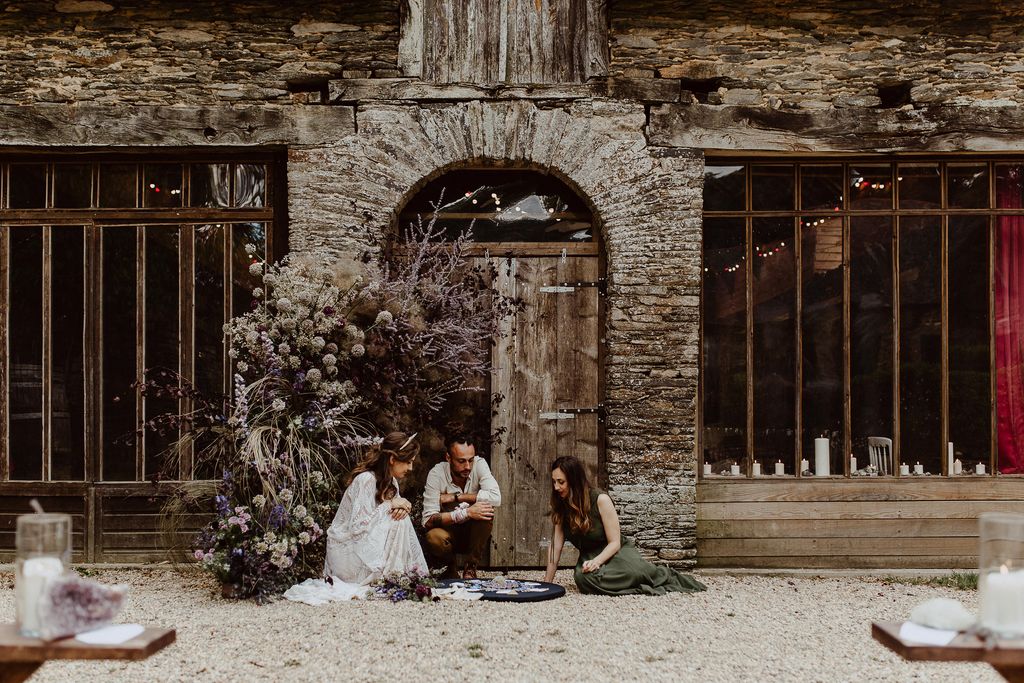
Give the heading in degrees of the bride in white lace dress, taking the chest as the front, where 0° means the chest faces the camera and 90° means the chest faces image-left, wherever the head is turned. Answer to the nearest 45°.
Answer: approximately 270°

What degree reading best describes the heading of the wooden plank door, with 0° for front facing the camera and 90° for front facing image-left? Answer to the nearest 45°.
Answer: approximately 0°

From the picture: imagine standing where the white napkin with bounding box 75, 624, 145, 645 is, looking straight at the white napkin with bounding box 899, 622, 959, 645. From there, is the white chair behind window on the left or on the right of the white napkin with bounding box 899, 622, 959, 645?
left

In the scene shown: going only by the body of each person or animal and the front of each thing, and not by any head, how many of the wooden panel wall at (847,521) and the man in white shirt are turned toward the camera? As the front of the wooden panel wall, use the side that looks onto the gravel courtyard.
2

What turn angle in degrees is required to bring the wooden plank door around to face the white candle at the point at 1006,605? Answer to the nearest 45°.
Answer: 0° — it already faces it

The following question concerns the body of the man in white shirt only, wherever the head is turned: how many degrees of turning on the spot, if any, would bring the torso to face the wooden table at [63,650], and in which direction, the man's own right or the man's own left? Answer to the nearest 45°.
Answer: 0° — they already face it

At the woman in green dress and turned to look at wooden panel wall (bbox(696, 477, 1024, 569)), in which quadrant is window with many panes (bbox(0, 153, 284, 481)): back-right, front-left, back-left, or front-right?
back-left

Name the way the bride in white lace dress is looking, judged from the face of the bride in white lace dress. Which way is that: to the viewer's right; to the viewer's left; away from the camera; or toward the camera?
to the viewer's right

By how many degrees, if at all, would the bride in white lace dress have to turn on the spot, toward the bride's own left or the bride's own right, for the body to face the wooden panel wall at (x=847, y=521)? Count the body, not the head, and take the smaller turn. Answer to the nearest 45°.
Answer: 0° — they already face it

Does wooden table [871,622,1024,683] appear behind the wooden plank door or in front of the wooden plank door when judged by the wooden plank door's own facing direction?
in front

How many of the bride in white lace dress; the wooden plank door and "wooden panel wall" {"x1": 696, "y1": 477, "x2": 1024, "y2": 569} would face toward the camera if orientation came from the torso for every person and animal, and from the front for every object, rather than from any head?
2

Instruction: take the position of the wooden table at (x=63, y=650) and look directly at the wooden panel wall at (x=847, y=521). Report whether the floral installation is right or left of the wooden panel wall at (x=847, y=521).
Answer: left
